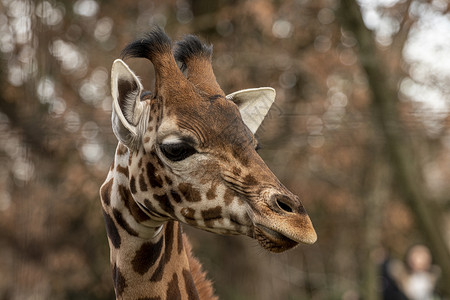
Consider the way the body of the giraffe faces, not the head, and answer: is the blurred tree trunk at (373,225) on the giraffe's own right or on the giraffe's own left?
on the giraffe's own left

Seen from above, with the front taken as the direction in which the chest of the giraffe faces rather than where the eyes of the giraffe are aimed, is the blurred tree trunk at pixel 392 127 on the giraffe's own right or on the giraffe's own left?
on the giraffe's own left

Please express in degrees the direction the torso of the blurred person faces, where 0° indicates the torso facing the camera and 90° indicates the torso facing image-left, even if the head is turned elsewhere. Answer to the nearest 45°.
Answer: approximately 0°

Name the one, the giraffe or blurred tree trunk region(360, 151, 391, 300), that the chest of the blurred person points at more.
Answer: the giraffe

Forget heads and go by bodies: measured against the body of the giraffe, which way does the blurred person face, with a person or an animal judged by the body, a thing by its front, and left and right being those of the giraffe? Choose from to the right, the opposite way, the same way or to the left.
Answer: to the right

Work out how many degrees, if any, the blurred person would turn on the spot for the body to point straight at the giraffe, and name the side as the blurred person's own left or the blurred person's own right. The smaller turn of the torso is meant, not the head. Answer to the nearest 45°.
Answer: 0° — they already face it

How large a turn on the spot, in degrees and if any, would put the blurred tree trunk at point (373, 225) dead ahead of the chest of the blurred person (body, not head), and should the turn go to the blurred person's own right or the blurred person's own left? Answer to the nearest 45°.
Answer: approximately 135° to the blurred person's own right
